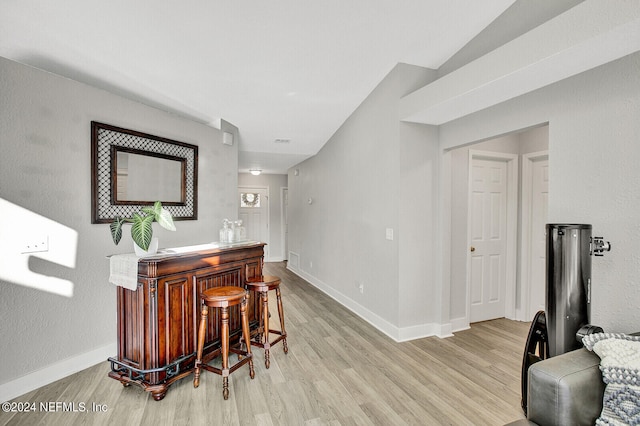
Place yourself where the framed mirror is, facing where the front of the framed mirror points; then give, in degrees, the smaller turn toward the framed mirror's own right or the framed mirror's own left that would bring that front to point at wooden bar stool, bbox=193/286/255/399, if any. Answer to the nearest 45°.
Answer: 0° — it already faces it

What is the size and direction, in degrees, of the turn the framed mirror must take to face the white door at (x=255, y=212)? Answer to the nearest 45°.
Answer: approximately 90° to its left

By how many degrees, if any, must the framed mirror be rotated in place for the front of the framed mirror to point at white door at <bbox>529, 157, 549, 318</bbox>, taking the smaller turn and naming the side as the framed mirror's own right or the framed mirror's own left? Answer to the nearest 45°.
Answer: approximately 45° to the framed mirror's own left

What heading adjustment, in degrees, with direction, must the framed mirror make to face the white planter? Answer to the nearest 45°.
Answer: approximately 45° to its right

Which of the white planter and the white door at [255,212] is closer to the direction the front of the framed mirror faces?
the white planter

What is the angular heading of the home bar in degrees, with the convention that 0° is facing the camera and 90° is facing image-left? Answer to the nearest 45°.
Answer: approximately 315°

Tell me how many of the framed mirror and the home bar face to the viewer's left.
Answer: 0

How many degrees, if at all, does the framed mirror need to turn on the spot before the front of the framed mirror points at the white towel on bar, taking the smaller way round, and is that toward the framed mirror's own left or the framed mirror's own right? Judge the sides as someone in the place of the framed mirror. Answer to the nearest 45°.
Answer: approximately 45° to the framed mirror's own right
